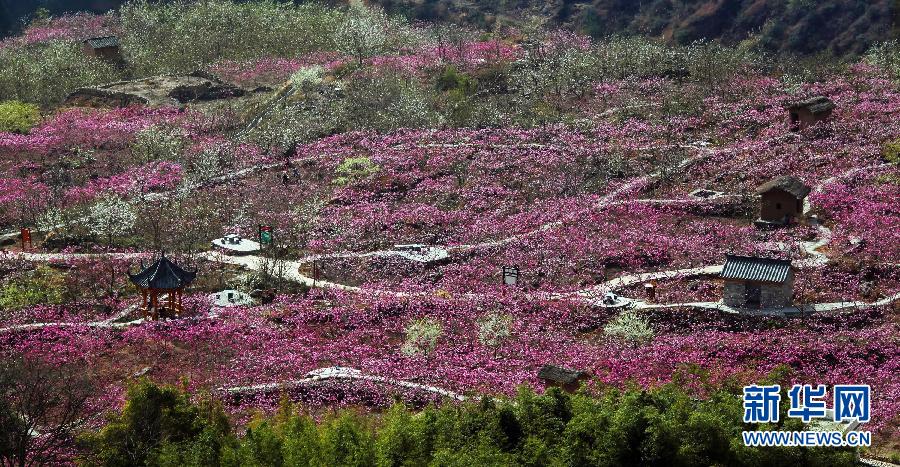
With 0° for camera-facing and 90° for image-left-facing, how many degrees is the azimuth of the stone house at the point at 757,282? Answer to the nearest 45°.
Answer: approximately 0°

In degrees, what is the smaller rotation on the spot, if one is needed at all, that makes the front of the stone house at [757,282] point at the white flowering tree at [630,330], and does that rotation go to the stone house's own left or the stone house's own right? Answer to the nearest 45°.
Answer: approximately 45° to the stone house's own right

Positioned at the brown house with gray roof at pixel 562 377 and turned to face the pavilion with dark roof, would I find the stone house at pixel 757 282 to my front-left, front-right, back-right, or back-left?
back-right

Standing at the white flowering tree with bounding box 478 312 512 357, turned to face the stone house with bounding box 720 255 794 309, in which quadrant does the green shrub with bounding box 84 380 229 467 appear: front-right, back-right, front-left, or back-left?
back-right

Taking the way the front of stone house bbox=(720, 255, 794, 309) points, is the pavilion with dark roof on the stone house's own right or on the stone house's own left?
on the stone house's own right
